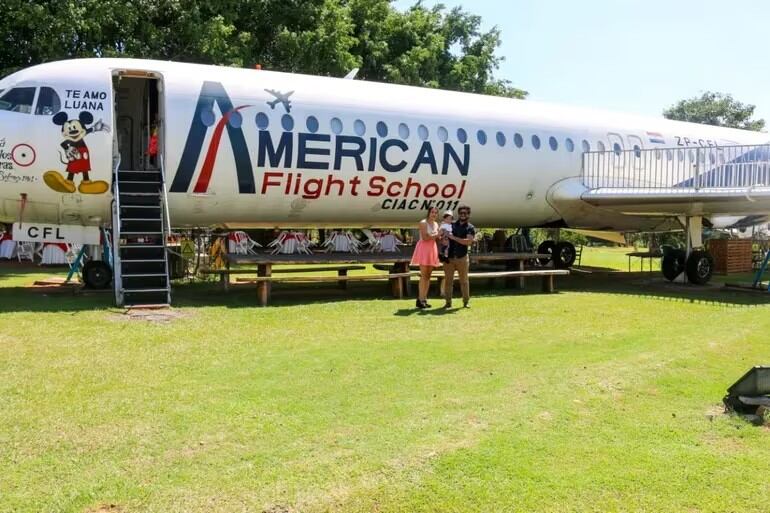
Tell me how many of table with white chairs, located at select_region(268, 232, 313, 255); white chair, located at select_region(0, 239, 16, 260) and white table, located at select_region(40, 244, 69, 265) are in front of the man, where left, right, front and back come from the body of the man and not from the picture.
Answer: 0

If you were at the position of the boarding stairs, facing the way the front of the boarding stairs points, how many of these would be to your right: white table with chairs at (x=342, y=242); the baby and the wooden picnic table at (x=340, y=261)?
0

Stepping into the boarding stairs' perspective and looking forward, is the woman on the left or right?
on its left

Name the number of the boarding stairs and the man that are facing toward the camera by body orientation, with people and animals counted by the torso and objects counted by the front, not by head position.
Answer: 2

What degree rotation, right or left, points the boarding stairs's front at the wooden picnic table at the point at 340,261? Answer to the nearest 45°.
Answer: approximately 90° to its left

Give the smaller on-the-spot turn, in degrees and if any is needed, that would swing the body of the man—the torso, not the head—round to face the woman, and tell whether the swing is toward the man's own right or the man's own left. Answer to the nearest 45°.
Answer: approximately 90° to the man's own right

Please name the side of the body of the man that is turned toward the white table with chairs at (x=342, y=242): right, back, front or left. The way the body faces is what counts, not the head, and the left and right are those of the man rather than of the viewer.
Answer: back

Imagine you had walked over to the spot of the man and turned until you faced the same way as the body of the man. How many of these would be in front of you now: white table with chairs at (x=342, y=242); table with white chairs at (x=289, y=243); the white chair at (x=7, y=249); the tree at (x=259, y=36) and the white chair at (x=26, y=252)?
0

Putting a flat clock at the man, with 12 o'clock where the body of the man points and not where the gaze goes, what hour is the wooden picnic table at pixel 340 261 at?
The wooden picnic table is roughly at 4 o'clock from the man.

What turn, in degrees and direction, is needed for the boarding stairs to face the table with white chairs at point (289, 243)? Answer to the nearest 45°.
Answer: approximately 135° to its left

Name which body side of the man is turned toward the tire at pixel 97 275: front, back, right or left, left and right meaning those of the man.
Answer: right

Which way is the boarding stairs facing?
toward the camera

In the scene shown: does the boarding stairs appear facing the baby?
no

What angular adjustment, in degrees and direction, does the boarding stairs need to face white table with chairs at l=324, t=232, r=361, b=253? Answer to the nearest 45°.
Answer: approximately 135° to its left

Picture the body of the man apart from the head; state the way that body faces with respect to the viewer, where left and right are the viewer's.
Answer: facing the viewer

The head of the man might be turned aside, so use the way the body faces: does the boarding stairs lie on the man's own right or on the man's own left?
on the man's own right

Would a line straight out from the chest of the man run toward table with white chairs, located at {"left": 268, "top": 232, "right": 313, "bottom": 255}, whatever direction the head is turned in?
no
